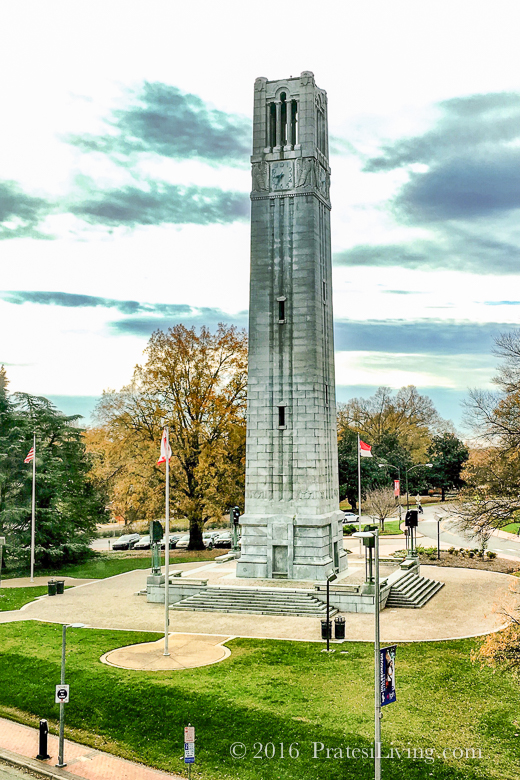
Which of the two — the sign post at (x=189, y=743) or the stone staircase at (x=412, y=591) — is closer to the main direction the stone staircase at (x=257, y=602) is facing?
the sign post

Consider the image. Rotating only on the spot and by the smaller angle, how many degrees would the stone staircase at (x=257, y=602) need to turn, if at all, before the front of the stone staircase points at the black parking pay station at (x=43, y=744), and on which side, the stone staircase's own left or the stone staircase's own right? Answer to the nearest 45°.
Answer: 0° — it already faces it

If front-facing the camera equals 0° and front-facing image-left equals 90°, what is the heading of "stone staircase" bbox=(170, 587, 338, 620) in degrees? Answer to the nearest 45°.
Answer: approximately 0°

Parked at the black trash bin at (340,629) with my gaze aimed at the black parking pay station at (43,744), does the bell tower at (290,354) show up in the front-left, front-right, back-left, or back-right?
back-right

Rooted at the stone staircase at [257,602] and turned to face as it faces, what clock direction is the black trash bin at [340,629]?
The black trash bin is roughly at 11 o'clock from the stone staircase.

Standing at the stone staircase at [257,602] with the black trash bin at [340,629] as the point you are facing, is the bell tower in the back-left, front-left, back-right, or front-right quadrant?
back-left

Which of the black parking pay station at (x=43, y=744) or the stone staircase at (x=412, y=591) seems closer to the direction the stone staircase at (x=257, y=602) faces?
the black parking pay station

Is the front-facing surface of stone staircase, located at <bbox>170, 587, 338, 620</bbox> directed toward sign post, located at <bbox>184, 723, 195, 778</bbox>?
yes

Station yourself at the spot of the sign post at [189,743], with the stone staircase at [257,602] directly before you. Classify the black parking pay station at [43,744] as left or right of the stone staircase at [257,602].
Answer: left

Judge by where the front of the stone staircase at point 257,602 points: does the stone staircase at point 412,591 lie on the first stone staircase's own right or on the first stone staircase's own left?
on the first stone staircase's own left

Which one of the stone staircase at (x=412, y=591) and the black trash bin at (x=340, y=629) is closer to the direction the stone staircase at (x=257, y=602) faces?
the black trash bin
